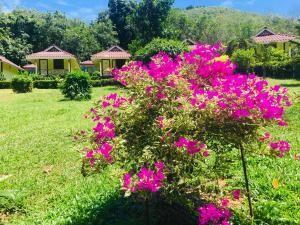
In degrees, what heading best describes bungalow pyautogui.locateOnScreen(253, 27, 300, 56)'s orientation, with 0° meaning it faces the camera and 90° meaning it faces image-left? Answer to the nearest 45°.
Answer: approximately 45°

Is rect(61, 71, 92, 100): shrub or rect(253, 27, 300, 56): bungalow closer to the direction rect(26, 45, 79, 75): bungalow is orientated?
the shrub

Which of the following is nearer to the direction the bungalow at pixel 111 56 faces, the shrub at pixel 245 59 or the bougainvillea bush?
the bougainvillea bush

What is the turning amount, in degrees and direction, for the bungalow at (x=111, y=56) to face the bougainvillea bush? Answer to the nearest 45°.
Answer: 0° — it already faces it

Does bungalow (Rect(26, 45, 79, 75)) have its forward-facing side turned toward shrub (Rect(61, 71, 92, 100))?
yes

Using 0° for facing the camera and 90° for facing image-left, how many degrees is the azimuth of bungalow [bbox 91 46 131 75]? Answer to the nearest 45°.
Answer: approximately 0°

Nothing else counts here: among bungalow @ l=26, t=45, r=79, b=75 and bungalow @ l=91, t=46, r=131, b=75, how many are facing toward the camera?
2

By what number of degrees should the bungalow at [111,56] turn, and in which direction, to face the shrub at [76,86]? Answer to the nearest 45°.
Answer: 0° — it already faces it
